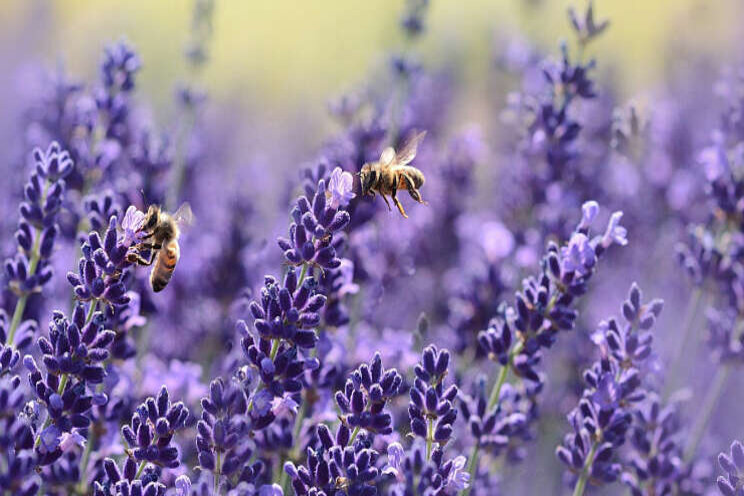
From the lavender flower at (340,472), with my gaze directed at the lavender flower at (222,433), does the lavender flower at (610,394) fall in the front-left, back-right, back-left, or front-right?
back-right

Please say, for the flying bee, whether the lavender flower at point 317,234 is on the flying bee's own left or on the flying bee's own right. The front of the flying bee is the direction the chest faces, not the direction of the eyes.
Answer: on the flying bee's own left

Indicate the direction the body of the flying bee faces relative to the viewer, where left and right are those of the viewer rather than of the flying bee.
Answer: facing to the left of the viewer
